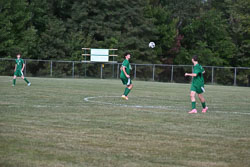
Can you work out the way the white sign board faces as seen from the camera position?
facing the viewer
